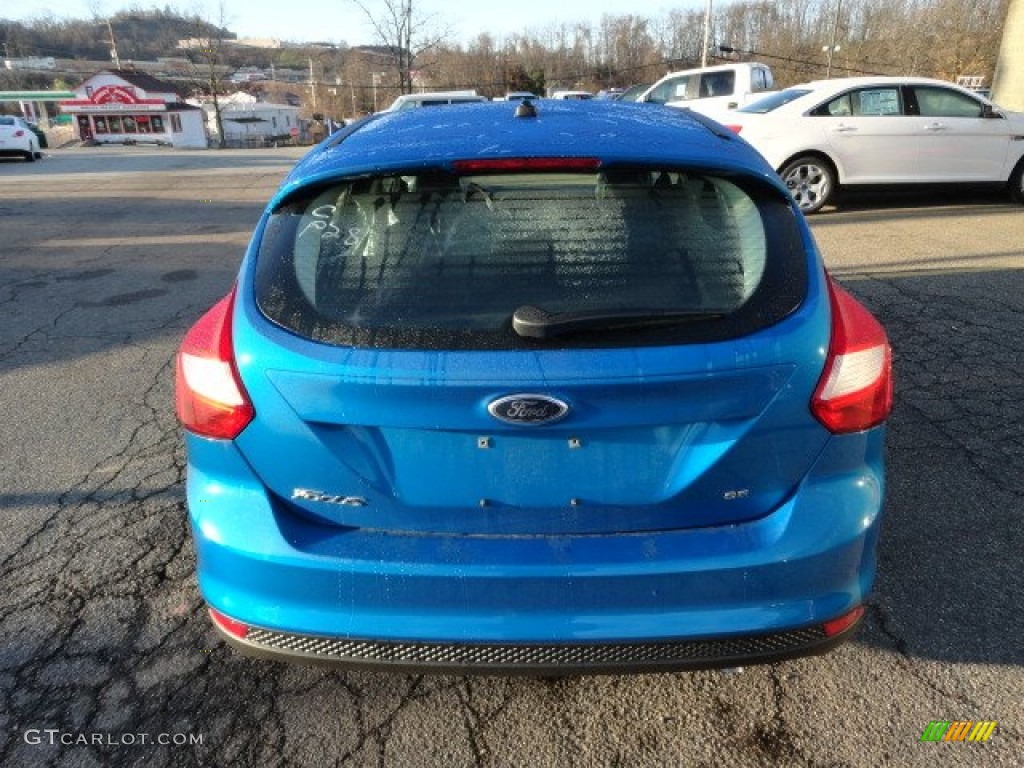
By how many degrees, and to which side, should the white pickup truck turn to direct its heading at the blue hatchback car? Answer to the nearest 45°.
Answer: approximately 135° to its left

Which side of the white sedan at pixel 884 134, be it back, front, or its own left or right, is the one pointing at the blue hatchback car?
right

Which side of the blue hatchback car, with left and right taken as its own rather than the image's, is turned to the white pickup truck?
front

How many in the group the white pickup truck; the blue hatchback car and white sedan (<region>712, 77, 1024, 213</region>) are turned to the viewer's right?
1

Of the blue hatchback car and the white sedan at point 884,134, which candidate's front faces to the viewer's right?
the white sedan

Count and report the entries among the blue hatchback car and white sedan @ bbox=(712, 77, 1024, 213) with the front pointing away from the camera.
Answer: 1

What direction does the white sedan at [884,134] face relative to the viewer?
to the viewer's right

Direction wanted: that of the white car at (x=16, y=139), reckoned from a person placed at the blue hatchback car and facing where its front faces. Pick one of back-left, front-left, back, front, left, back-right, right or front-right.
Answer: front-left

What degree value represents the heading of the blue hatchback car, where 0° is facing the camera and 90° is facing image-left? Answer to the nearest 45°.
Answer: approximately 180°

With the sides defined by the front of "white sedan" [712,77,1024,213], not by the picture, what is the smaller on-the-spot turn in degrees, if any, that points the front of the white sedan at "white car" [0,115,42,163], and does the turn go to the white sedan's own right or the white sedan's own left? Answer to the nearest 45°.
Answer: approximately 180°

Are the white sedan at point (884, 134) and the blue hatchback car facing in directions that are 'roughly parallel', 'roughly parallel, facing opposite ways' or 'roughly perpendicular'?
roughly perpendicular

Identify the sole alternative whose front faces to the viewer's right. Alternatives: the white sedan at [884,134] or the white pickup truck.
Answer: the white sedan

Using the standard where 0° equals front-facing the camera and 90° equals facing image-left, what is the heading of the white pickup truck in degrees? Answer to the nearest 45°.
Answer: approximately 135°
